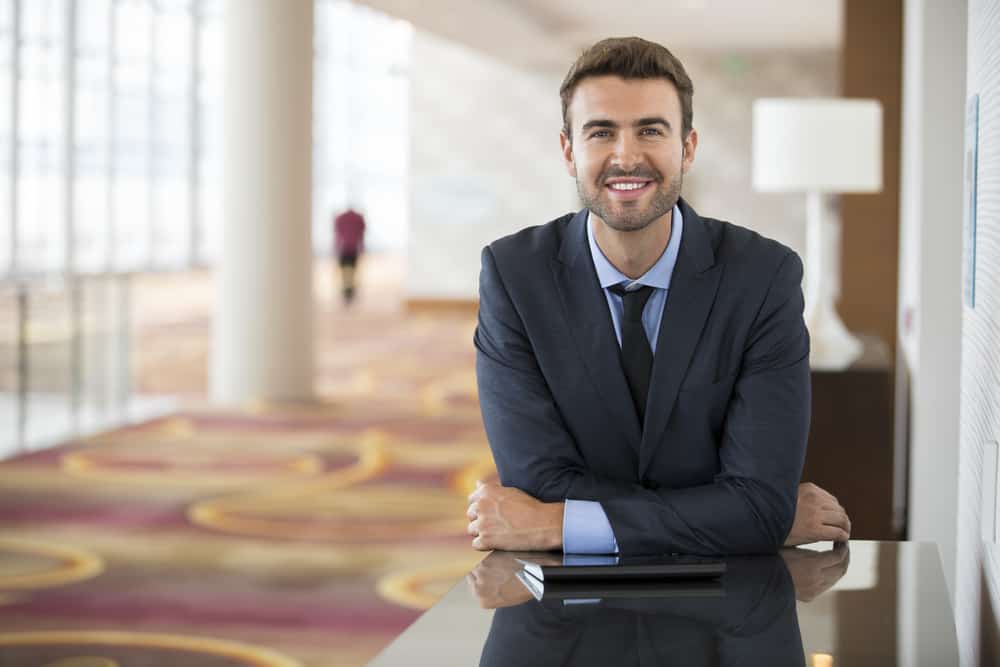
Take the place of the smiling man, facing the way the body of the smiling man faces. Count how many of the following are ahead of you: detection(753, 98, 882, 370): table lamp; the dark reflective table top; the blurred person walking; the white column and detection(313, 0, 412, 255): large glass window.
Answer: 1

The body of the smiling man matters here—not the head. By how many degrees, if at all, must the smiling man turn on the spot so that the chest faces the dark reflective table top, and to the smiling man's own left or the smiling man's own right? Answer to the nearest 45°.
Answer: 0° — they already face it

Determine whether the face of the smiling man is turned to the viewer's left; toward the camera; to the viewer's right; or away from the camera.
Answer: toward the camera

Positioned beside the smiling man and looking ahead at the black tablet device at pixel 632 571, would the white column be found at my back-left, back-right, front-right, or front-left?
back-right

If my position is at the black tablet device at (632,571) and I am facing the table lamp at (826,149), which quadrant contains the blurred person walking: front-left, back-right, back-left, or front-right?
front-left

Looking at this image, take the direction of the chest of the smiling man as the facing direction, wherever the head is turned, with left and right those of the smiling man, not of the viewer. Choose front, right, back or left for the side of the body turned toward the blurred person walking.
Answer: back

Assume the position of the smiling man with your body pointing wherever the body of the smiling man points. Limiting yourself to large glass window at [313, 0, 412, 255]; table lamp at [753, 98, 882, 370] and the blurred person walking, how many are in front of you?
0

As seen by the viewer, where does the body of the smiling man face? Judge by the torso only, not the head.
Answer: toward the camera

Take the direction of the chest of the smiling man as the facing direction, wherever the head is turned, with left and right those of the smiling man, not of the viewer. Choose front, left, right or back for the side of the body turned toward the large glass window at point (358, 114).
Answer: back

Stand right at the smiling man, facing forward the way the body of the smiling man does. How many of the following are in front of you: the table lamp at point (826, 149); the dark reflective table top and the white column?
1

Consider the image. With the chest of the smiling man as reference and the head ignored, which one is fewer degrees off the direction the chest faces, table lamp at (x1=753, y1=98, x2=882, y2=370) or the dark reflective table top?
the dark reflective table top

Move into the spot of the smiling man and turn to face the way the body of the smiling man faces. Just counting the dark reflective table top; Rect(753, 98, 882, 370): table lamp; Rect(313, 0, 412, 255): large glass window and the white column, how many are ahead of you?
1

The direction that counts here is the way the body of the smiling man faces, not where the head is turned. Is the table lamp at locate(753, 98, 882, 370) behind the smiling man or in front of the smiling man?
behind

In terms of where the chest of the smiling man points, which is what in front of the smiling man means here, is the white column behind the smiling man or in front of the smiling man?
behind
